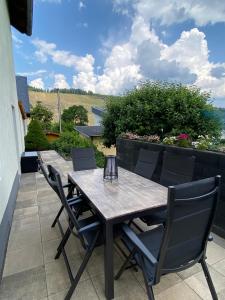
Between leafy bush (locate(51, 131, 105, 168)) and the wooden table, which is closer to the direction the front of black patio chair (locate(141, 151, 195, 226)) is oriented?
the wooden table

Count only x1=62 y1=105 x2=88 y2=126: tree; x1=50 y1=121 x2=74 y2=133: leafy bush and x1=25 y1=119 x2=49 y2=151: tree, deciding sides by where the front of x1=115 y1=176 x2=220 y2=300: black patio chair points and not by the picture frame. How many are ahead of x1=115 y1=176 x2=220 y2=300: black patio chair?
3

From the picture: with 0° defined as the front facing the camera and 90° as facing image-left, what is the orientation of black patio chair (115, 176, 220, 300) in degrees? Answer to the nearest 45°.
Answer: approximately 135°

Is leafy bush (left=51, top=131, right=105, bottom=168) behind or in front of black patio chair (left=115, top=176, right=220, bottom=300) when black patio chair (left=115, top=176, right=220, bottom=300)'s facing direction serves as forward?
in front

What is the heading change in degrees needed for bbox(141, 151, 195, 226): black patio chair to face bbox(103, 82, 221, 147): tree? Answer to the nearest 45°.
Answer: approximately 135° to its right

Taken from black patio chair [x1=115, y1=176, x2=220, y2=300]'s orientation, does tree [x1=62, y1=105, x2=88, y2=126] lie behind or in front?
in front

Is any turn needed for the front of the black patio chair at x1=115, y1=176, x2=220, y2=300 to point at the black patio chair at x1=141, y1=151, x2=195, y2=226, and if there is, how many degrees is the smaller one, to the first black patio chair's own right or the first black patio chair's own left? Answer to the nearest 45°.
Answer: approximately 45° to the first black patio chair's own right

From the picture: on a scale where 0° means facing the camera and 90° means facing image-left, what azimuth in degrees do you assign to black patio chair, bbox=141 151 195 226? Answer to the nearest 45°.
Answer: approximately 45°

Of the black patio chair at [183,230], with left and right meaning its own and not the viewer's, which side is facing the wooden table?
front

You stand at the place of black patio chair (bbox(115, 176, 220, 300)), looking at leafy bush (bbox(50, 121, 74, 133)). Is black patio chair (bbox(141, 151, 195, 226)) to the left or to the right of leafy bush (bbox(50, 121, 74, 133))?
right

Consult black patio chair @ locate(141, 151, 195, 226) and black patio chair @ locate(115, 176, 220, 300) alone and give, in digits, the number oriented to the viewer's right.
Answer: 0

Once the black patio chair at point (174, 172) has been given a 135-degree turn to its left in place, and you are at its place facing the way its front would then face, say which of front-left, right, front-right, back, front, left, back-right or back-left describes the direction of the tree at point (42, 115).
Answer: back-left
